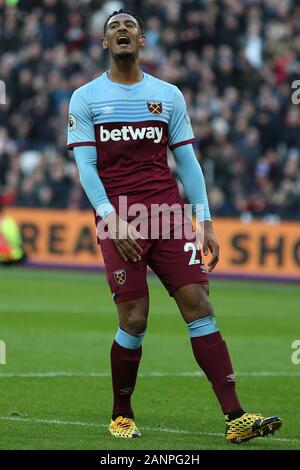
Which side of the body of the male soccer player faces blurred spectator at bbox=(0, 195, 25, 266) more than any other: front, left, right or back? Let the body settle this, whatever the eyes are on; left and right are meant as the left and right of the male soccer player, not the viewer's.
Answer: back

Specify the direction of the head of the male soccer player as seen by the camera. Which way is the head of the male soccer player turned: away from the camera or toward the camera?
toward the camera

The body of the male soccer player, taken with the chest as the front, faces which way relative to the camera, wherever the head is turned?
toward the camera
